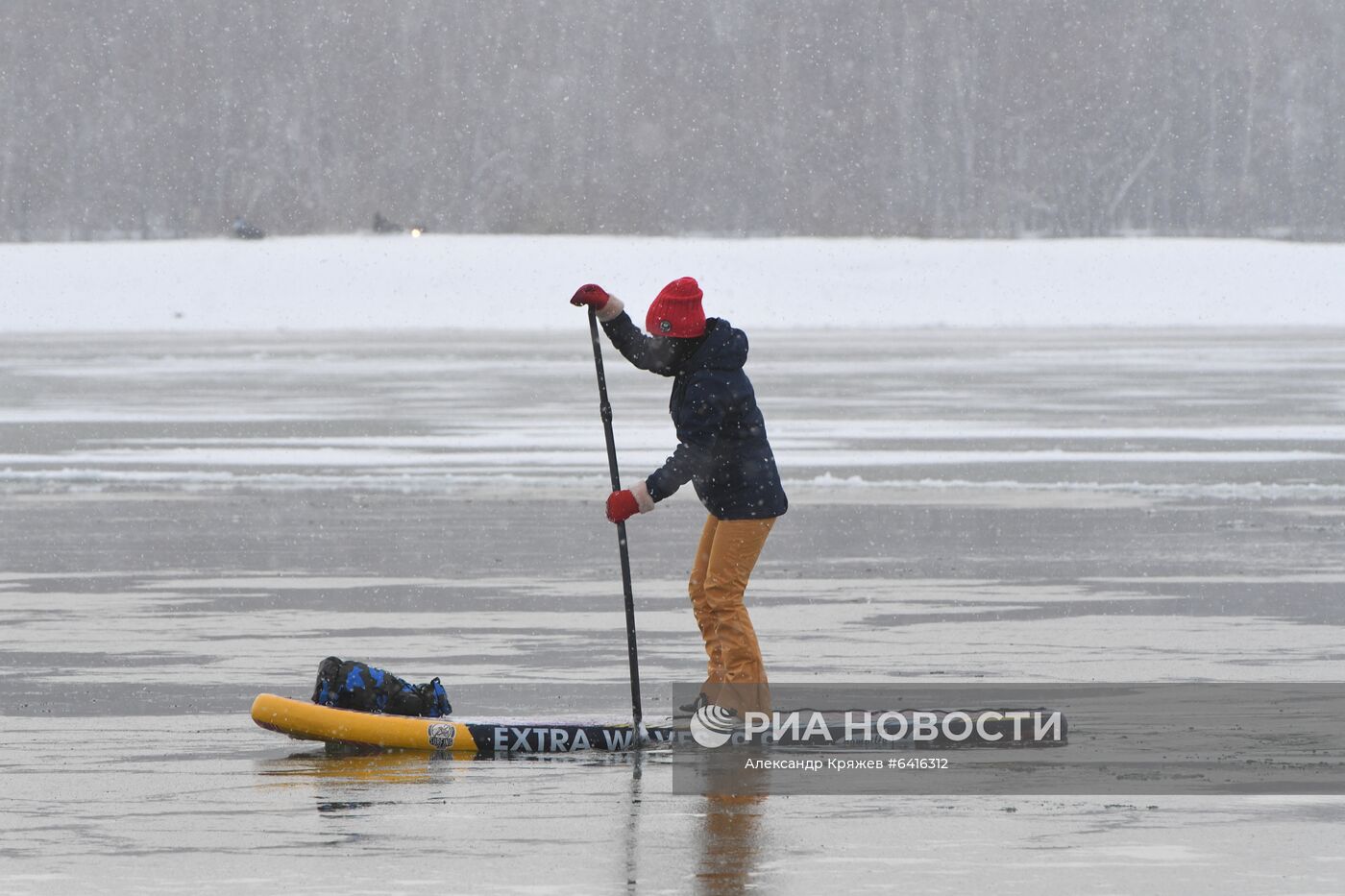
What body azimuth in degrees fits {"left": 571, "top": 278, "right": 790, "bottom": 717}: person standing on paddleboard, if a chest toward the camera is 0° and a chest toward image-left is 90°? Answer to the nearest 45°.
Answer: approximately 90°

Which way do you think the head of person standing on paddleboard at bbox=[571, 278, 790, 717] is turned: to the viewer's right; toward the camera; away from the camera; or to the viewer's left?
to the viewer's left

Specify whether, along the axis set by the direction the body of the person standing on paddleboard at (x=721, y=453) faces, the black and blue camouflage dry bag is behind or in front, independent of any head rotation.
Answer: in front

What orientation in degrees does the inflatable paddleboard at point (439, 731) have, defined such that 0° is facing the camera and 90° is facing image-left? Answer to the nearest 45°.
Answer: approximately 90°
